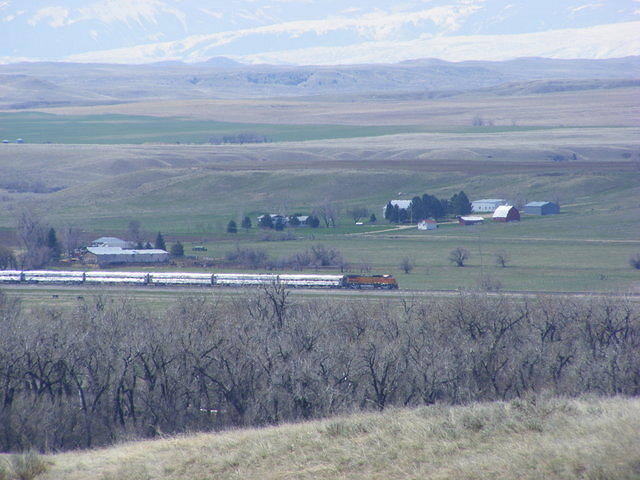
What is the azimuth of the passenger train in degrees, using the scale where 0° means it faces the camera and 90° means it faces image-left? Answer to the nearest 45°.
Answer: approximately 270°

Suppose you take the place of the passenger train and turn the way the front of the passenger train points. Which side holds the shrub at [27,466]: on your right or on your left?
on your right
